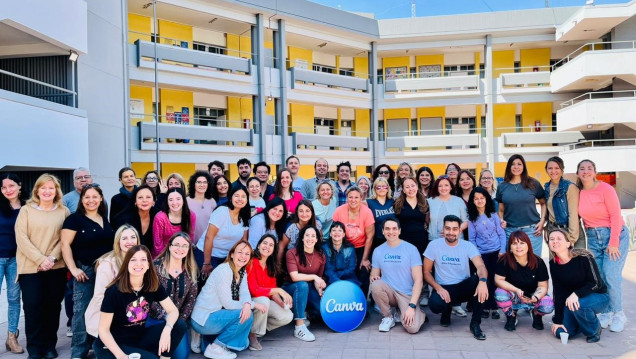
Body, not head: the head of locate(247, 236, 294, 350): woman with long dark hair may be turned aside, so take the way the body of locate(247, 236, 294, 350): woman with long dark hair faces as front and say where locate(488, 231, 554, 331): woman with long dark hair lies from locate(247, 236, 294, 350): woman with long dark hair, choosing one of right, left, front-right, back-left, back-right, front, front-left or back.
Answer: front-left

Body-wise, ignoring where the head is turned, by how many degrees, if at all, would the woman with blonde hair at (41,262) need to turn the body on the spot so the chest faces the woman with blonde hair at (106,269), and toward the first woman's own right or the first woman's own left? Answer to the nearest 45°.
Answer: approximately 45° to the first woman's own left

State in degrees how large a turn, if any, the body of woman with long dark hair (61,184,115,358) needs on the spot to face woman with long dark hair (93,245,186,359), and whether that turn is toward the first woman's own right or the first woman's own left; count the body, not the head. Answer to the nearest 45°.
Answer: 0° — they already face them

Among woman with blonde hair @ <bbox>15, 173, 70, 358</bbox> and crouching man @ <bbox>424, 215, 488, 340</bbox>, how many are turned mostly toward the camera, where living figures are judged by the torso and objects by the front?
2

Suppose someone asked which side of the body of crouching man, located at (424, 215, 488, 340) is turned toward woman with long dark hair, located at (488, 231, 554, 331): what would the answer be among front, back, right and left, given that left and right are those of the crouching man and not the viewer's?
left

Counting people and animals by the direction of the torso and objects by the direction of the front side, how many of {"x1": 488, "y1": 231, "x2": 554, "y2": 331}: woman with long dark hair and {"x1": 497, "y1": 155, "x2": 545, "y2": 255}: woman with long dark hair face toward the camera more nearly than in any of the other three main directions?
2

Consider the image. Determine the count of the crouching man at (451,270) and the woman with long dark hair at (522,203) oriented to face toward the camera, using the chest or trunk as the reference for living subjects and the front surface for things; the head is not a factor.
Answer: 2

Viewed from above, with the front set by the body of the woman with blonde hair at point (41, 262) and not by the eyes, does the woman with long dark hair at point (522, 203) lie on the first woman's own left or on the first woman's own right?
on the first woman's own left
